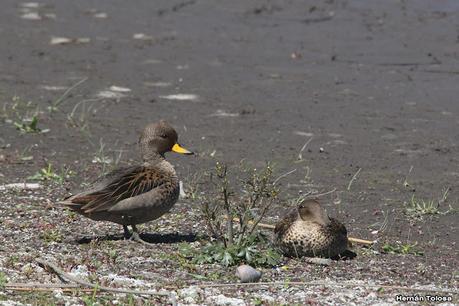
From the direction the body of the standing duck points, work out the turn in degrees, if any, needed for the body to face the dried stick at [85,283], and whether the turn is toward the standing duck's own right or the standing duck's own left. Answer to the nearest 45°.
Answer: approximately 90° to the standing duck's own right

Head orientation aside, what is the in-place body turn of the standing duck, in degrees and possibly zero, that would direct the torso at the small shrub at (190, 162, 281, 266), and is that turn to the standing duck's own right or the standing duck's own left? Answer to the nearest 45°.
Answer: approximately 45° to the standing duck's own right

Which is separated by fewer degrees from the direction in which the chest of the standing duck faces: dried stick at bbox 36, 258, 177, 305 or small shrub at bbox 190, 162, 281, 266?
the small shrub

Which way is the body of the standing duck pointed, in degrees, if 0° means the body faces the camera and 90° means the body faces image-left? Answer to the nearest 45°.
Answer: approximately 270°

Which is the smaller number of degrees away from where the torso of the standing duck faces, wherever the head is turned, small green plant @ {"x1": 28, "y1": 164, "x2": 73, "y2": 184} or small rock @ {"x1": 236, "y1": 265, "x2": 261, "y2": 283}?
the small rock

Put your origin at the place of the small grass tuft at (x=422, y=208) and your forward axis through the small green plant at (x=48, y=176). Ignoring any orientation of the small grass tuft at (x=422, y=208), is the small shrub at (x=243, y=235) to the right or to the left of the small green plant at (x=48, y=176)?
left

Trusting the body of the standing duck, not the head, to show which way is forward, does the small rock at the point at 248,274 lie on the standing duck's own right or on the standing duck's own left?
on the standing duck's own right
